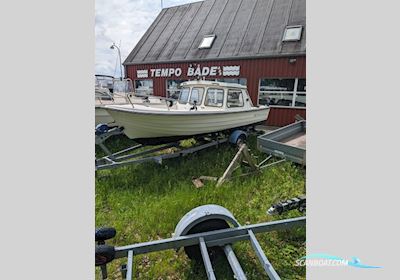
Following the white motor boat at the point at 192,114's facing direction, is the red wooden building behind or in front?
behind

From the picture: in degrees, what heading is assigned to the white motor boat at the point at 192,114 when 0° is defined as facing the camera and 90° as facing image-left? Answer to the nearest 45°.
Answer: approximately 45°
